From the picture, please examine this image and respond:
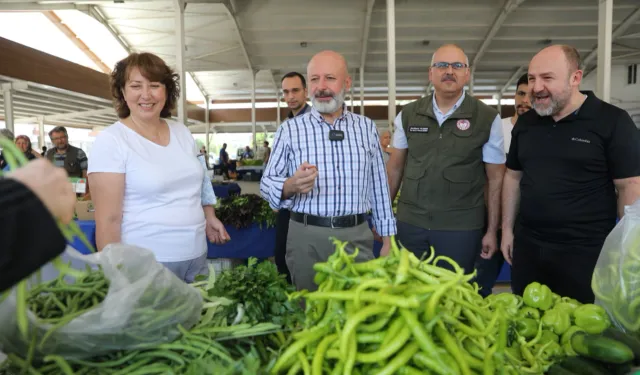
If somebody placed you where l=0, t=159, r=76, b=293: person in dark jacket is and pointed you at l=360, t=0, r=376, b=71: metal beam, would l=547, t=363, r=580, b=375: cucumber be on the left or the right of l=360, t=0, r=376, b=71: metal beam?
right

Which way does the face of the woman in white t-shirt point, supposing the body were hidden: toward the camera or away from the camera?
toward the camera

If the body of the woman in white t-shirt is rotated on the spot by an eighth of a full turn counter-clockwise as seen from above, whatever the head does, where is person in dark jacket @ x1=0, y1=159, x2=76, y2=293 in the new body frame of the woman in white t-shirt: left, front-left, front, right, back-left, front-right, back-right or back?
right

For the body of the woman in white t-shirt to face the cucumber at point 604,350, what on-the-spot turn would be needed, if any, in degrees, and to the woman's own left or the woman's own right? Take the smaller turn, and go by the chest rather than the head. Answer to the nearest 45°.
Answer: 0° — they already face it

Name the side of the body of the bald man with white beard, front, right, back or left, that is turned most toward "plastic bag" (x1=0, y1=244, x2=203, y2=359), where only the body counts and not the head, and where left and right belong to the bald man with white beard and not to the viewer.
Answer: front

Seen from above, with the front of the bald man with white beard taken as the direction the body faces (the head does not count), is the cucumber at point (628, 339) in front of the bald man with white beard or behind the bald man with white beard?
in front

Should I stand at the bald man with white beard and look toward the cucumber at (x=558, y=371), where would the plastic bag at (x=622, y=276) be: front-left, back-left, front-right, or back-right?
front-left

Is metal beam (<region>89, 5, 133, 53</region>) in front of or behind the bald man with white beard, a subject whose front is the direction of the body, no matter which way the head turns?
behind

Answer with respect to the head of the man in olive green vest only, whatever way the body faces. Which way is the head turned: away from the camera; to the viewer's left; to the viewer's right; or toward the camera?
toward the camera

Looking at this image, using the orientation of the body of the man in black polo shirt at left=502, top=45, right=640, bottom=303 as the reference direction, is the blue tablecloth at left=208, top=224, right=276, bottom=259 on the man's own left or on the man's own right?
on the man's own right

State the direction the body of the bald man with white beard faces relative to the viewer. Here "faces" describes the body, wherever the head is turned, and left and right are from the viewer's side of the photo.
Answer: facing the viewer

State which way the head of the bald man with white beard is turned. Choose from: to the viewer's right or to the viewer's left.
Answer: to the viewer's left

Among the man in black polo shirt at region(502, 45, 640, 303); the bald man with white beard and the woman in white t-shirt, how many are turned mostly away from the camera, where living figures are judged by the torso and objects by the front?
0

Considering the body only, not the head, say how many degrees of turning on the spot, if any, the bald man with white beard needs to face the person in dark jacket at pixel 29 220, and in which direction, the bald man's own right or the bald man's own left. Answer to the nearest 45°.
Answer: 0° — they already face them

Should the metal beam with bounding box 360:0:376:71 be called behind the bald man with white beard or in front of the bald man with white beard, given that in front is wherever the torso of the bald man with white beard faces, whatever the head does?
behind
